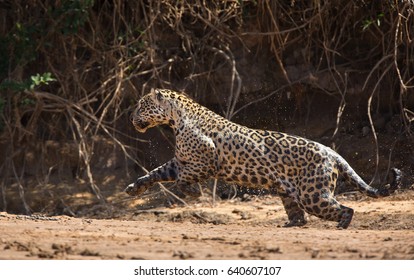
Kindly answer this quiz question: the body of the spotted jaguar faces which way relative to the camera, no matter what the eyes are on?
to the viewer's left
